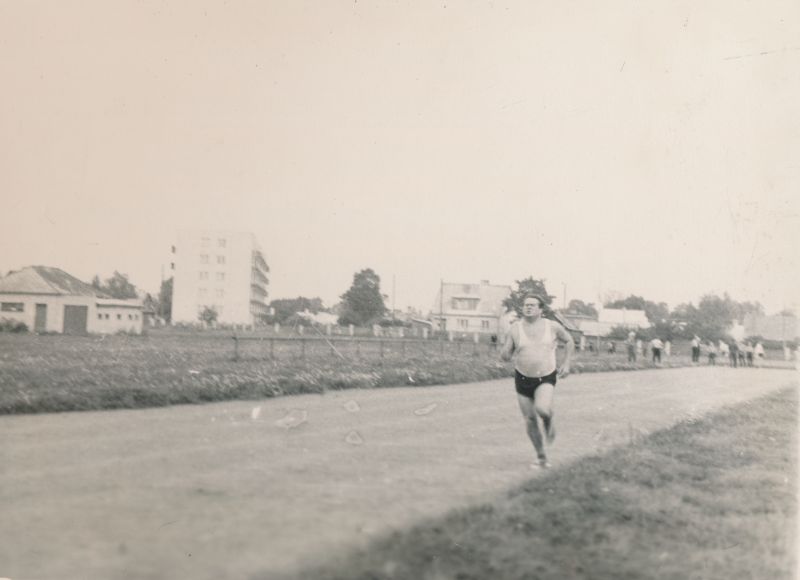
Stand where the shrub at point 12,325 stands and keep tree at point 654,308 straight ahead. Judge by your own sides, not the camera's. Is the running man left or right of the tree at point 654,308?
right

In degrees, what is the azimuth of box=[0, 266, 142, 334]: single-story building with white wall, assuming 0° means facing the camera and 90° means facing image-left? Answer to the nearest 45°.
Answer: approximately 0°

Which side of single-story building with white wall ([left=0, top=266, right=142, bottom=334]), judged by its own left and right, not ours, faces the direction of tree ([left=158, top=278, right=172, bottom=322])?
back

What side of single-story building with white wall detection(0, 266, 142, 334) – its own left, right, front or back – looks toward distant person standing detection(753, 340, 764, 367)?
left

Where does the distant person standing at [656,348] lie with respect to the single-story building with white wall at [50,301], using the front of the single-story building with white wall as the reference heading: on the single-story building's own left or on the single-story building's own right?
on the single-story building's own left

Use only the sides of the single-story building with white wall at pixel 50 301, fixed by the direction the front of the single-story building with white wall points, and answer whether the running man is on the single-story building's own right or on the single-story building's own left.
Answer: on the single-story building's own left

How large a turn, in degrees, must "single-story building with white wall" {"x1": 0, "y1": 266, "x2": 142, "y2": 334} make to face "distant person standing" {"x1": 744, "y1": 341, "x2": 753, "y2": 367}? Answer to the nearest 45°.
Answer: approximately 90° to its left

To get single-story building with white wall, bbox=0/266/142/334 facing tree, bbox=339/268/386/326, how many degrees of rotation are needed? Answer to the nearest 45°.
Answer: approximately 135° to its left

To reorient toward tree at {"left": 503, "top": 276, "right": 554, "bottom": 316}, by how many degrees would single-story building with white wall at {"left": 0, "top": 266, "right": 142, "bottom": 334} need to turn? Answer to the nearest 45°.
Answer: approximately 90° to its left
